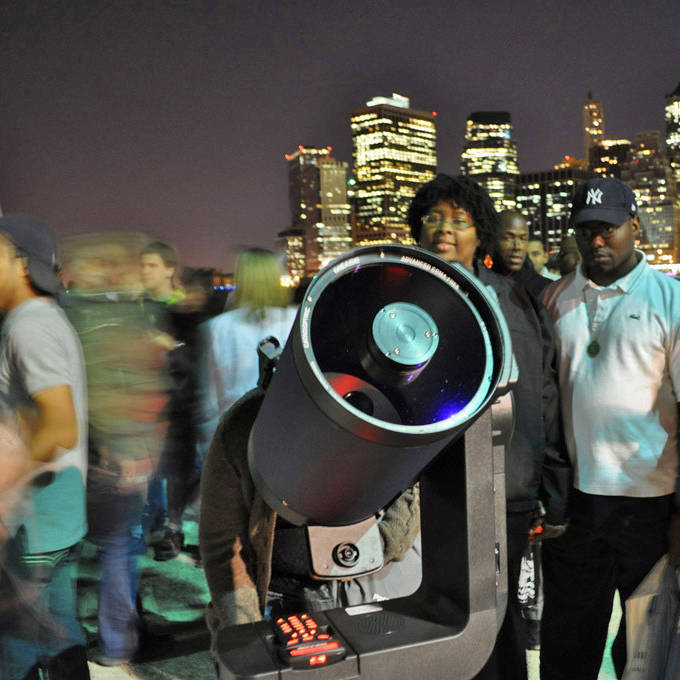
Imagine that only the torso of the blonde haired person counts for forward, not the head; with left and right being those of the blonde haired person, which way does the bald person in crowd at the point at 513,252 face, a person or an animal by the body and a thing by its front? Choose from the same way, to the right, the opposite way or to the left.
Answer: the opposite way

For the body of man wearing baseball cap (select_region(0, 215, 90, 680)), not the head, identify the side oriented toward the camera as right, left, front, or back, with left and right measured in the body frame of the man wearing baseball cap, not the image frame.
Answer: left

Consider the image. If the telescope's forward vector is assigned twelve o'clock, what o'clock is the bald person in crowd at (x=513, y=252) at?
The bald person in crowd is roughly at 8 o'clock from the telescope.

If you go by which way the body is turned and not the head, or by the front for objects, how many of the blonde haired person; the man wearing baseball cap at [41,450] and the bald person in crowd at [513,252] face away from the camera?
1

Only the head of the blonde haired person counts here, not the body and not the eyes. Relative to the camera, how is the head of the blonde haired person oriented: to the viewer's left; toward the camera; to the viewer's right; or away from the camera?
away from the camera

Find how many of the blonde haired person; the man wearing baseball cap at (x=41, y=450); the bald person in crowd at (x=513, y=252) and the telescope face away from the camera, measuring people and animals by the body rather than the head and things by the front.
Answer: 1

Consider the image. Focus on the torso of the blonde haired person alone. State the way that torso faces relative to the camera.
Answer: away from the camera

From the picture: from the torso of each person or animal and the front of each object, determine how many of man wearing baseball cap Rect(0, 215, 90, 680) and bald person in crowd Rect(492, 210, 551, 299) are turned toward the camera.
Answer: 1

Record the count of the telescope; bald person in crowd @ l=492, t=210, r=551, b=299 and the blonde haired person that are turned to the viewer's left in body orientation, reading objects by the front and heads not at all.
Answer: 0

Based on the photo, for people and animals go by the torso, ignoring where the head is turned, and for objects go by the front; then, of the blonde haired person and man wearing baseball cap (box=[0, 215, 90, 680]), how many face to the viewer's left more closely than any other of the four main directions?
1

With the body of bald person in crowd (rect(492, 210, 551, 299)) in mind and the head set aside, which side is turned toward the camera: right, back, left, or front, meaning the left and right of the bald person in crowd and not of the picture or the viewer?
front
